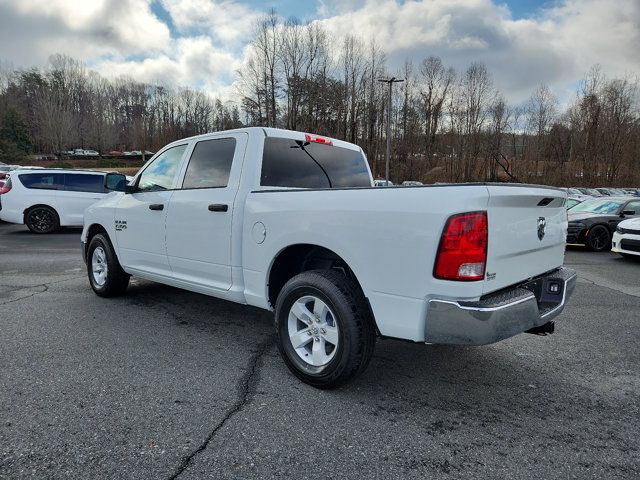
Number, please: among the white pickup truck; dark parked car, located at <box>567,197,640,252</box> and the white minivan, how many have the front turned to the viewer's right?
1

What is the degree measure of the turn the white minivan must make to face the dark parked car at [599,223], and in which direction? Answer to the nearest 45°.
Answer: approximately 45° to its right

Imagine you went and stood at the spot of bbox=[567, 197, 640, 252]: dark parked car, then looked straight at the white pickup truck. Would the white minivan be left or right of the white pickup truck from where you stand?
right

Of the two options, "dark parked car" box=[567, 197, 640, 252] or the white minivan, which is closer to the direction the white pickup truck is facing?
the white minivan

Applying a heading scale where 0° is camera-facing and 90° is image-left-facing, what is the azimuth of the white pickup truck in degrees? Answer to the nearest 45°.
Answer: approximately 135°

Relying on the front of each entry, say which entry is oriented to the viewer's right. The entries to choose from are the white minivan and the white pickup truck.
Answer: the white minivan

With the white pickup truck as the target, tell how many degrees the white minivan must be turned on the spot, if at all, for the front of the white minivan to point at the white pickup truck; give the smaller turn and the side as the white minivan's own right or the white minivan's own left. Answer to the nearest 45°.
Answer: approximately 90° to the white minivan's own right

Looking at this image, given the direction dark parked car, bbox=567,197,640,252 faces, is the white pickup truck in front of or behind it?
in front

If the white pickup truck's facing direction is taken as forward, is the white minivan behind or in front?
in front

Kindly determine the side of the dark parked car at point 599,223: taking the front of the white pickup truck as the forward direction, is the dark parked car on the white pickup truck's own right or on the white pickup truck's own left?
on the white pickup truck's own right

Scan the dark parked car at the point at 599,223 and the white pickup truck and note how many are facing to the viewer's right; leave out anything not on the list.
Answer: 0

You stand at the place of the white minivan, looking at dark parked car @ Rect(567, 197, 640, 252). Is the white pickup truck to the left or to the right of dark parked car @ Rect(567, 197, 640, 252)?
right

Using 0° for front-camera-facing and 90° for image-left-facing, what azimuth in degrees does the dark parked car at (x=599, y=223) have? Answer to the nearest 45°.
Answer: approximately 45°

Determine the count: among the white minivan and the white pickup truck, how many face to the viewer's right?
1

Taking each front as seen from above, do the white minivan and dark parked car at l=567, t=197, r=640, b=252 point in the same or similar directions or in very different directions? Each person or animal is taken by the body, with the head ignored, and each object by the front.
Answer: very different directions

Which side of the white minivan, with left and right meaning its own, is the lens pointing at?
right
